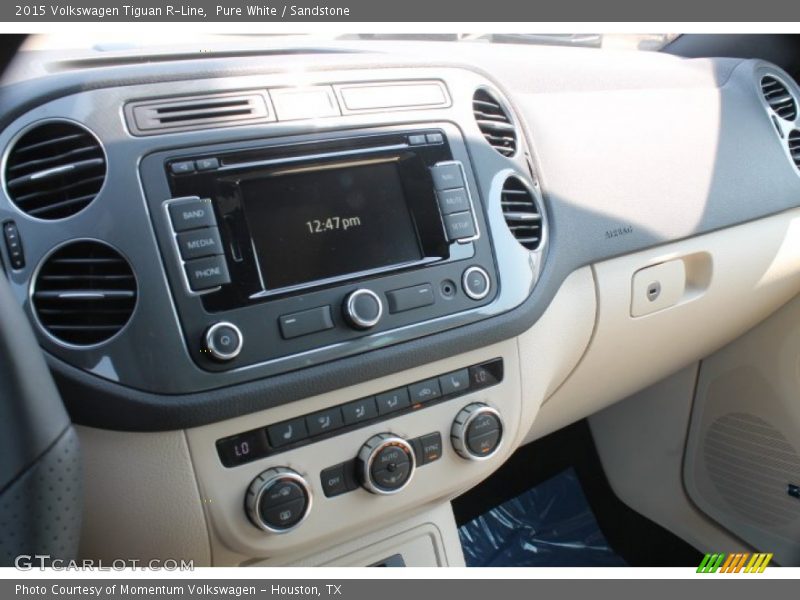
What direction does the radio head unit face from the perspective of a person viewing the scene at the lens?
facing the viewer and to the right of the viewer

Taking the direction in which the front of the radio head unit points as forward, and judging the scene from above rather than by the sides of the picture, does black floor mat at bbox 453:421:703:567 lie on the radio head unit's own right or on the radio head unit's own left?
on the radio head unit's own left
